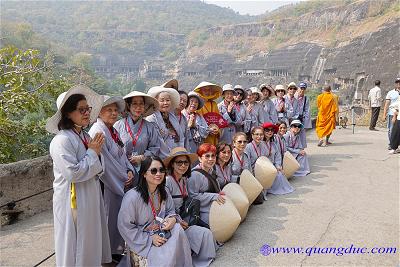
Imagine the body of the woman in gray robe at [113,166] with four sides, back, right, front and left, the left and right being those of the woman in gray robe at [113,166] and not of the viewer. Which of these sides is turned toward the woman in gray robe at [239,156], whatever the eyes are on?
left

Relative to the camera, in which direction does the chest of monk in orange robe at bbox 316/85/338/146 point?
away from the camera

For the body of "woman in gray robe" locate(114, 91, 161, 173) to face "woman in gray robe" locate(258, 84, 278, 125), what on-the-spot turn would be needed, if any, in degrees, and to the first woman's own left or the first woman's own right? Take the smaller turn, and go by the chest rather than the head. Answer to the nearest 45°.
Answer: approximately 135° to the first woman's own left

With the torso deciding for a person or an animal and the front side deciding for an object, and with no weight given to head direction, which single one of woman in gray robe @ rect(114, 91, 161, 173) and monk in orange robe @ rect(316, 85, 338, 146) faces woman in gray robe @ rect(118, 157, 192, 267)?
woman in gray robe @ rect(114, 91, 161, 173)

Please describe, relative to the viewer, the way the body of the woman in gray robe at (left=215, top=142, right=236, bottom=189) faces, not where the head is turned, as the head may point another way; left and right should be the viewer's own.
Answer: facing the viewer and to the right of the viewer

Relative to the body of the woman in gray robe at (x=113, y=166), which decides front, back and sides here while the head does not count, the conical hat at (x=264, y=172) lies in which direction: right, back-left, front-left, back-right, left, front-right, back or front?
left

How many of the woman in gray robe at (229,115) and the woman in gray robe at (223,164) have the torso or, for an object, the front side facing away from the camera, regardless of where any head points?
0

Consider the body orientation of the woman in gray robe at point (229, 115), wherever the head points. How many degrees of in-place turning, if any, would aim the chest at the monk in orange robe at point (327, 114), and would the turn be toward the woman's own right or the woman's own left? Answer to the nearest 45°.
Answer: approximately 90° to the woman's own left

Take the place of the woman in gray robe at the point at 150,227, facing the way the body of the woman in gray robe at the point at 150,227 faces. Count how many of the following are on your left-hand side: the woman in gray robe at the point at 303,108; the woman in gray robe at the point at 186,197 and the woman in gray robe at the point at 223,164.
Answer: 3

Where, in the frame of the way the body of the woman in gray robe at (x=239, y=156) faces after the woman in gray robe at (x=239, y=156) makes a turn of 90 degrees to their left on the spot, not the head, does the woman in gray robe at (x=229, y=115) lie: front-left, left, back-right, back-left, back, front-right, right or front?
front-left
